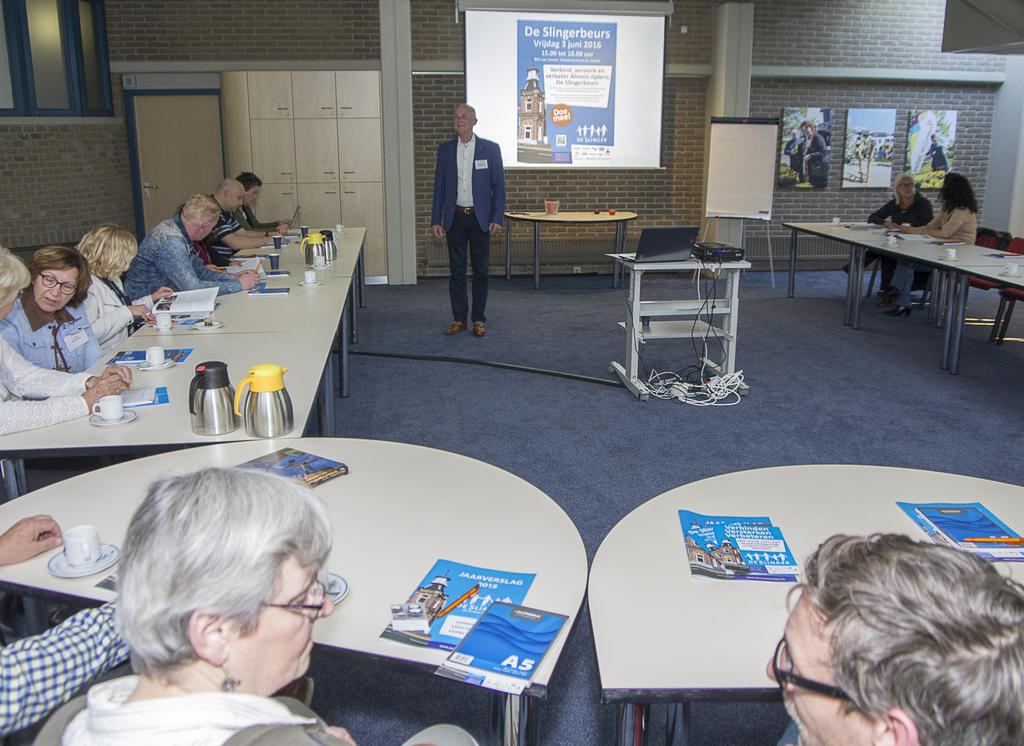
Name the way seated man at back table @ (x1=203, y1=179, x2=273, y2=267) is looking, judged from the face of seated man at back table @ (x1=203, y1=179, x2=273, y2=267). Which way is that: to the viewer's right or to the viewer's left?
to the viewer's right

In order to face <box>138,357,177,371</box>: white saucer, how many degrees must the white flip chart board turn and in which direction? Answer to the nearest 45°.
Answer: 0° — it already faces it

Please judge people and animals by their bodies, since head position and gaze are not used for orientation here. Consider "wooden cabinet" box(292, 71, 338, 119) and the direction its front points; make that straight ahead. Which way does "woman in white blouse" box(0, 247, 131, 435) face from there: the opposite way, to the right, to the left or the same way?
to the left

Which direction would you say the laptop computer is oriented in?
away from the camera

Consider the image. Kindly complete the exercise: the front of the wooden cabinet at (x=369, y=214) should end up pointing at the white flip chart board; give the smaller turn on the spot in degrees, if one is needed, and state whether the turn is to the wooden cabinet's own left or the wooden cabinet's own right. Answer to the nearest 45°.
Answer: approximately 90° to the wooden cabinet's own left

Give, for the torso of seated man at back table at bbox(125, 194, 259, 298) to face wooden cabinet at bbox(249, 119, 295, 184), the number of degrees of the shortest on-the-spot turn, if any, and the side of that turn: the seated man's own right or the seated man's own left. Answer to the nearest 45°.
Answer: approximately 90° to the seated man's own left

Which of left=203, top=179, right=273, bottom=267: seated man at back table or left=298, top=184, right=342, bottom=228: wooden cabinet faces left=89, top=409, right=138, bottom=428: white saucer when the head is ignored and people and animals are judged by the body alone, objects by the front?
the wooden cabinet

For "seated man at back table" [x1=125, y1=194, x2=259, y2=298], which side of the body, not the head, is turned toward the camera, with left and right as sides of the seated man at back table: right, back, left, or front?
right

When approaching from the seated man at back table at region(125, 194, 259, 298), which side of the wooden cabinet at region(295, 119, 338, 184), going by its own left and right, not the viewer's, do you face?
front

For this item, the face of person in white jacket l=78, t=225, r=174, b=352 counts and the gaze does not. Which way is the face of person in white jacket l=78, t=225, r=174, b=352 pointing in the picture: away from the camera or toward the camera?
away from the camera

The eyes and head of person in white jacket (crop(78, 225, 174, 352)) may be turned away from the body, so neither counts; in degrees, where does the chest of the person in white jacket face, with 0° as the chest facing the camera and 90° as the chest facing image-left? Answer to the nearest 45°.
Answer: approximately 270°

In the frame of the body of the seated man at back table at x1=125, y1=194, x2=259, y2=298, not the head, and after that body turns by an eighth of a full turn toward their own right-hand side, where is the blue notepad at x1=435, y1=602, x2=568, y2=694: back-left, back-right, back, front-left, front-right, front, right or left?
front-right

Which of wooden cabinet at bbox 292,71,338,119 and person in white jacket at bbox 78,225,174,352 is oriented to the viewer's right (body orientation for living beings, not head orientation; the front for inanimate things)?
the person in white jacket

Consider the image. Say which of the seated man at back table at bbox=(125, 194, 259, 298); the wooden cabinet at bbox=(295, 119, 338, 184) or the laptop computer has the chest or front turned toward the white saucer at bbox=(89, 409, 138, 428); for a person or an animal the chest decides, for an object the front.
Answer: the wooden cabinet

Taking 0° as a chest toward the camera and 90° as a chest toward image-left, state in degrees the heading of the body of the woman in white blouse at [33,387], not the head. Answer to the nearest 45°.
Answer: approximately 270°

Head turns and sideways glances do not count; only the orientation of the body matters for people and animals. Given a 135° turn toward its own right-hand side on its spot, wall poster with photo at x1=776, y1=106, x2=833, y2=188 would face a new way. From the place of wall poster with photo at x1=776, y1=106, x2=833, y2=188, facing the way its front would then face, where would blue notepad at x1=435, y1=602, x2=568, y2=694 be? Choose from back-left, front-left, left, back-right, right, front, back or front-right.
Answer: back-left
